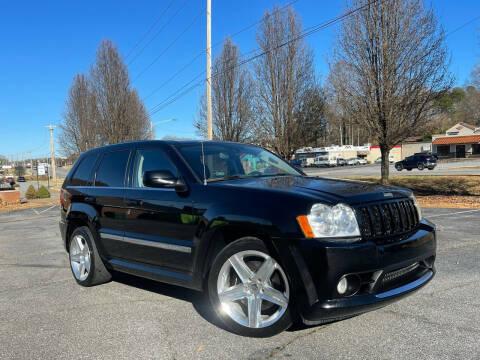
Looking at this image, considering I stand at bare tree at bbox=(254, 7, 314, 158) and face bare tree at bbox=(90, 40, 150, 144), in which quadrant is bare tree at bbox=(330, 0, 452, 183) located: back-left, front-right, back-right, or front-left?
back-left

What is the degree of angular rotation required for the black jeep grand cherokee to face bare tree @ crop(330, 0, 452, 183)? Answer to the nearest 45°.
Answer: approximately 90° to its left

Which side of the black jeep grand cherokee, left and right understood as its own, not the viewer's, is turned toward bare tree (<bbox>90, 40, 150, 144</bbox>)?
back

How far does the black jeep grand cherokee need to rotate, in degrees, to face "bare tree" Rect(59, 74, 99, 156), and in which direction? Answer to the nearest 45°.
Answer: approximately 180°

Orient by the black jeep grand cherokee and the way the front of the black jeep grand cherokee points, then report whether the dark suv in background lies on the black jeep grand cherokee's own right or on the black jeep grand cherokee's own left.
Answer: on the black jeep grand cherokee's own left

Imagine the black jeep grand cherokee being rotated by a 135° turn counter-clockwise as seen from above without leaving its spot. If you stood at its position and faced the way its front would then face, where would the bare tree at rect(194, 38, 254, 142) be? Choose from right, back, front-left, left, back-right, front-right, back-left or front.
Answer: front

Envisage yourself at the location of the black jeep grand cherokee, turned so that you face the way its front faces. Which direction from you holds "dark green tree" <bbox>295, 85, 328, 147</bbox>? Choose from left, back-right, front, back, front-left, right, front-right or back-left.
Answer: back-left

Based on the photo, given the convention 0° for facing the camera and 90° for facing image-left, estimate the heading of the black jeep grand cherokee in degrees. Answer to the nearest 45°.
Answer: approximately 315°

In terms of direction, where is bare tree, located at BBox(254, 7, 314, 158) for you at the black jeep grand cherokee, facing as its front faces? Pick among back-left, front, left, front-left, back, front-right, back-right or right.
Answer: back-left
